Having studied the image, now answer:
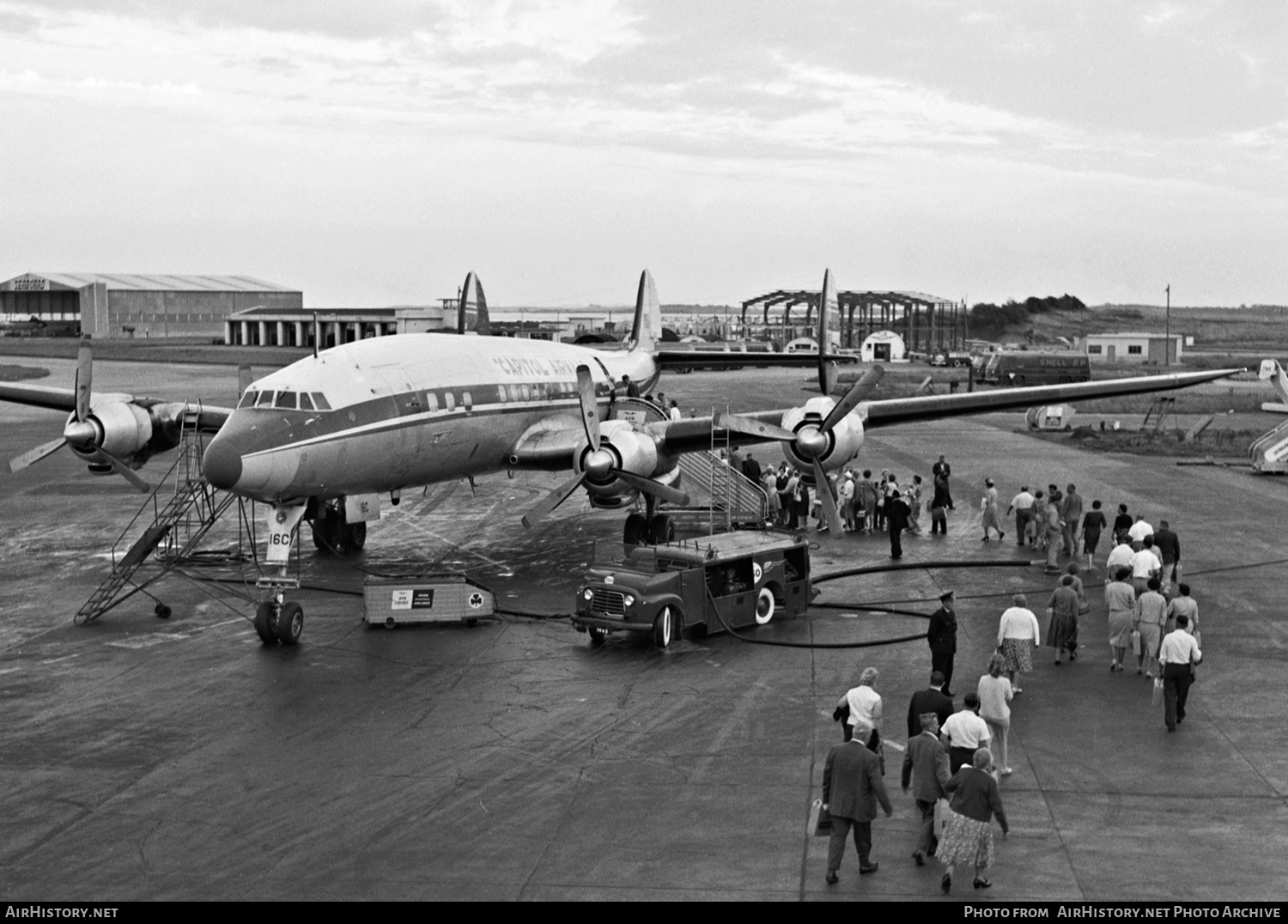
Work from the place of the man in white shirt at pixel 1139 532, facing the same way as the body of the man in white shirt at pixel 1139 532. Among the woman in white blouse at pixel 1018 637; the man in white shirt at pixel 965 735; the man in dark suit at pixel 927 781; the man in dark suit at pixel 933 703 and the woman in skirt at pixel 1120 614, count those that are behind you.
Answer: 5

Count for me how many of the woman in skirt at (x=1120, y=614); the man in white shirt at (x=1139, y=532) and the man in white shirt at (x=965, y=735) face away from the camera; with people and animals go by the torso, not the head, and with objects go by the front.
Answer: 3

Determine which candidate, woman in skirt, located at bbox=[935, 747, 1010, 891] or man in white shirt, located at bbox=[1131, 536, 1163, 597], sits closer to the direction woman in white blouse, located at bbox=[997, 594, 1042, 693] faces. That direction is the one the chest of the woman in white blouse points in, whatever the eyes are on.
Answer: the man in white shirt

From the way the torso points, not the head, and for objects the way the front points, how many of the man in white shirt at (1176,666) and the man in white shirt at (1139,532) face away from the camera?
2

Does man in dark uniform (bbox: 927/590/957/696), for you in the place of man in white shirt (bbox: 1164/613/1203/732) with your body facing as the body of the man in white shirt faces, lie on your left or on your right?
on your left

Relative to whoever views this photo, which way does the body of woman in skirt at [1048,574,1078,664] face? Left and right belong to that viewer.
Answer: facing away from the viewer

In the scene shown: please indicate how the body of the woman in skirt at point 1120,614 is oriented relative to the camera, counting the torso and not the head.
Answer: away from the camera

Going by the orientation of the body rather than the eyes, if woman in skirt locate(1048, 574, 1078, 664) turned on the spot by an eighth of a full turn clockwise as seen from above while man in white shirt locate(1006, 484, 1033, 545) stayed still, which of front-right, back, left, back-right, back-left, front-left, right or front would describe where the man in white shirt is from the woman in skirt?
front-left

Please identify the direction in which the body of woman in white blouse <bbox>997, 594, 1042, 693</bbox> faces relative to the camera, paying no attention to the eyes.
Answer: away from the camera

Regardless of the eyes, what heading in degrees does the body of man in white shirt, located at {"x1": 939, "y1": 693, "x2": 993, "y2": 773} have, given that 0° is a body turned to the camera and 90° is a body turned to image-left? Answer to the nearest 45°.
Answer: approximately 180°

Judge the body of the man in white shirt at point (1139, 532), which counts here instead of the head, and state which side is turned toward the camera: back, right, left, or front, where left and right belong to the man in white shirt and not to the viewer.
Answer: back

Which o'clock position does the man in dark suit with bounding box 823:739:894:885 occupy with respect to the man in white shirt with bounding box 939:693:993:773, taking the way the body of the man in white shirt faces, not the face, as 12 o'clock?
The man in dark suit is roughly at 7 o'clock from the man in white shirt.

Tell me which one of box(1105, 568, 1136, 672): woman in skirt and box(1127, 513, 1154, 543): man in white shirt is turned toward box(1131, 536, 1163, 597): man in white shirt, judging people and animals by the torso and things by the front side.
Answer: the woman in skirt

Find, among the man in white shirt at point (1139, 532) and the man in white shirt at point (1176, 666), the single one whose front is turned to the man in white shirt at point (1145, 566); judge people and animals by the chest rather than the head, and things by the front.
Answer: the man in white shirt at point (1176, 666)

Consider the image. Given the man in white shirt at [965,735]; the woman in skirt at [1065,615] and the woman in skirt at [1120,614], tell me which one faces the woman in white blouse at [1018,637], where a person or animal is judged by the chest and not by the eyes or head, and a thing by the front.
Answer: the man in white shirt
